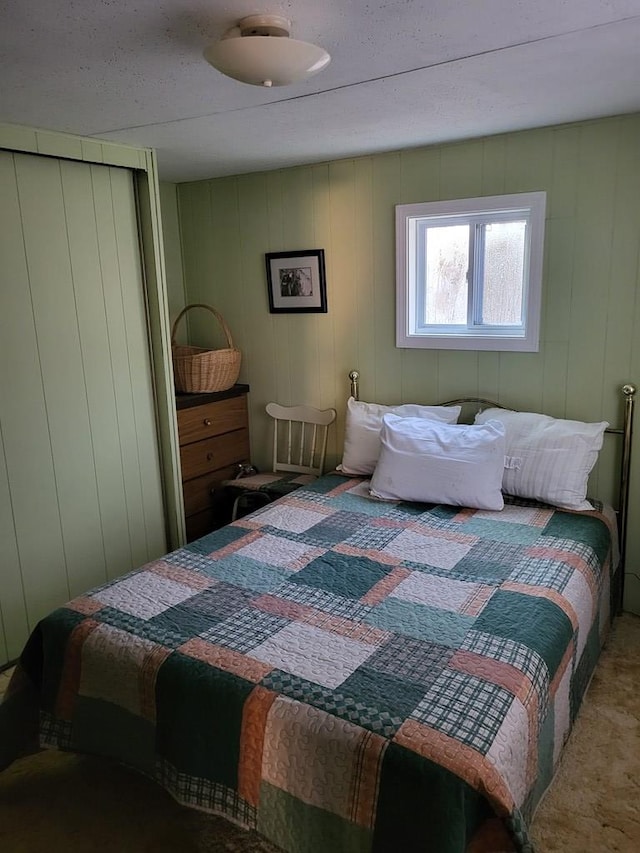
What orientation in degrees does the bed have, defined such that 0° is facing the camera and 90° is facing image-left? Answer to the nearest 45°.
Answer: approximately 45°

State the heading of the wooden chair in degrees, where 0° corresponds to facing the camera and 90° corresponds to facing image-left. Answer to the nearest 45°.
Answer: approximately 45°

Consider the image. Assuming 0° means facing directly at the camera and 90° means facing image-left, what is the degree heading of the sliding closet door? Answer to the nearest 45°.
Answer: approximately 315°

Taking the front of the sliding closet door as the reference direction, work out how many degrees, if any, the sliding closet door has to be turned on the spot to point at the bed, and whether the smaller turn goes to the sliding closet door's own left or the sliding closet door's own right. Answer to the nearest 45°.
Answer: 0° — it already faces it

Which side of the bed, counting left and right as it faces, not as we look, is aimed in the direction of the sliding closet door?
right
